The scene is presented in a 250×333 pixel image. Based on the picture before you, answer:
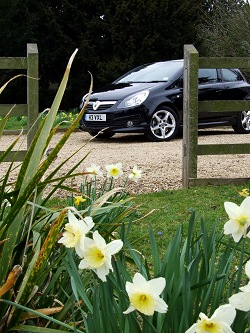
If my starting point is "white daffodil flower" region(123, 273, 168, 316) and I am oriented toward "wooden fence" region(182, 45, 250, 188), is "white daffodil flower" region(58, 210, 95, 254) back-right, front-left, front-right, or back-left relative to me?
front-left

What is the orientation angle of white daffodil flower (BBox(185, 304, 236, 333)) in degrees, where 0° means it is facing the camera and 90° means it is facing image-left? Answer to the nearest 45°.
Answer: approximately 0°

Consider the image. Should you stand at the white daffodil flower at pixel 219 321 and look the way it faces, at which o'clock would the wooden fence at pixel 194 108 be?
The wooden fence is roughly at 6 o'clock from the white daffodil flower.

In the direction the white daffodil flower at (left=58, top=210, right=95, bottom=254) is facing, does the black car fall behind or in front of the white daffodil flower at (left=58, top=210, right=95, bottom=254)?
behind

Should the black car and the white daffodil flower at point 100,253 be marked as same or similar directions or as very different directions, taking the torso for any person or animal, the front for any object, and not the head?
same or similar directions

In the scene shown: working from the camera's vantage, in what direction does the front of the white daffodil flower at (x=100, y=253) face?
facing the viewer and to the left of the viewer

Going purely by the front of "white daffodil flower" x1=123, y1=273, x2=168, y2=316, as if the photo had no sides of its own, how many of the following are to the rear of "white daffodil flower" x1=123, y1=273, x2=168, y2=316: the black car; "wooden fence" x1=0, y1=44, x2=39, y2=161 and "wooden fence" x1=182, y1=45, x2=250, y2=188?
3

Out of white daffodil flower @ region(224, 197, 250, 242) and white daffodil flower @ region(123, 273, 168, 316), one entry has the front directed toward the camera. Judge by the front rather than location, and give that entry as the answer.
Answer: white daffodil flower @ region(123, 273, 168, 316)
